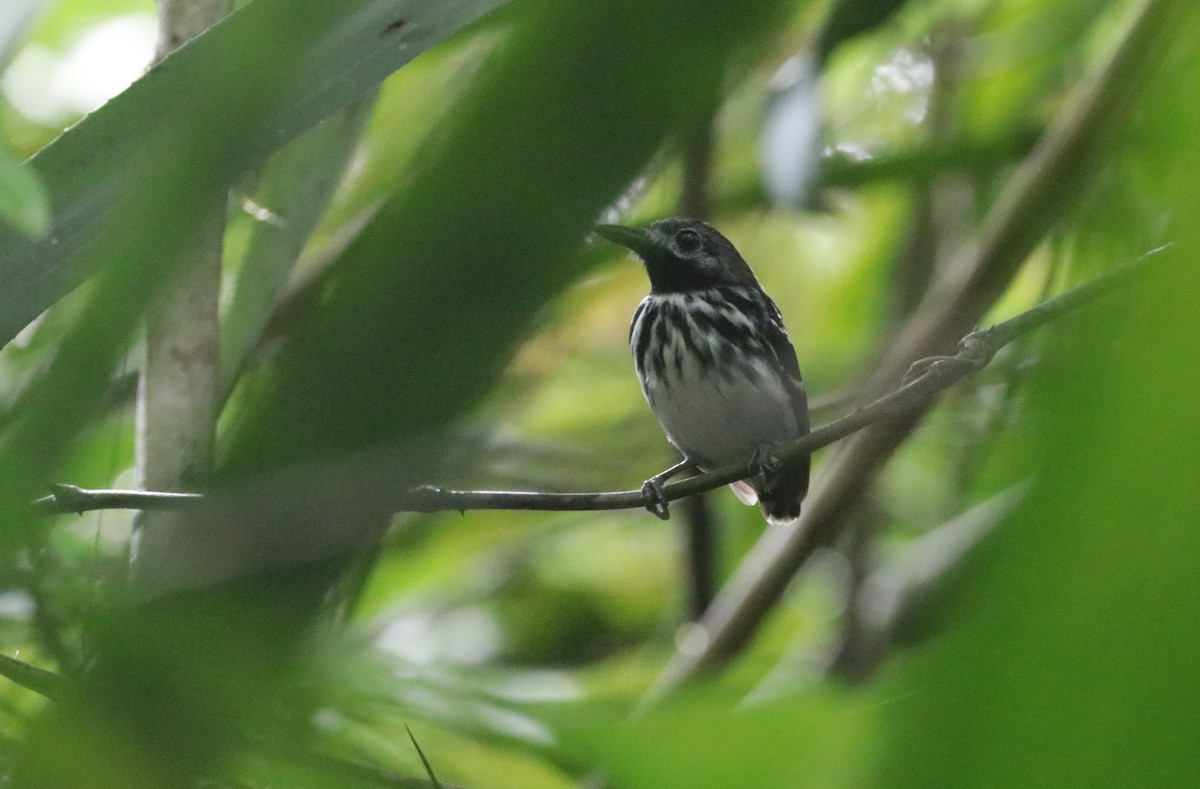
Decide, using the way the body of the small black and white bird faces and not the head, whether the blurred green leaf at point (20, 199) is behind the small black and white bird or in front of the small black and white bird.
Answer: in front

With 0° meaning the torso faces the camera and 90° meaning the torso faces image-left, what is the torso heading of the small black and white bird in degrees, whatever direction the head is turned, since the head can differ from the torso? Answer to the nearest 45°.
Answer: approximately 45°

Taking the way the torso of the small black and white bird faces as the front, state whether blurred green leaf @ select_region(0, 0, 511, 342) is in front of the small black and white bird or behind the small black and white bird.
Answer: in front
